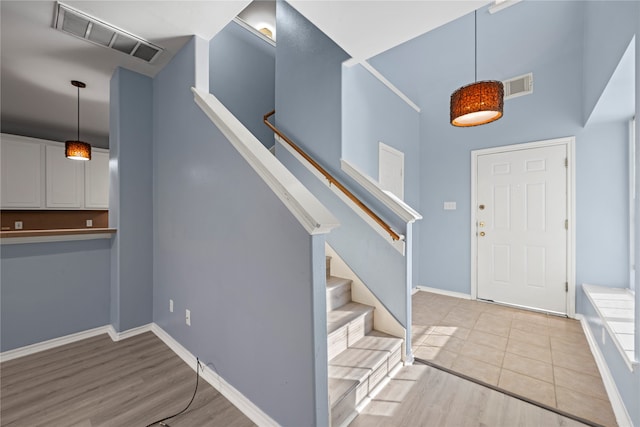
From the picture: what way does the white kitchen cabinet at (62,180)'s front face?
toward the camera

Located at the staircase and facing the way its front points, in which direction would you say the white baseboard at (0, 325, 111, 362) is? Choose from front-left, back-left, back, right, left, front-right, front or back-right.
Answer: back-right

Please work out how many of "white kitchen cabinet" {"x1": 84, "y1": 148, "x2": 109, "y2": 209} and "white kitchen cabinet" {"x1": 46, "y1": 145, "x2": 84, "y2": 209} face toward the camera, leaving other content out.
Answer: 2

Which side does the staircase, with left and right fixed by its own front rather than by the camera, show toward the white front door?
left

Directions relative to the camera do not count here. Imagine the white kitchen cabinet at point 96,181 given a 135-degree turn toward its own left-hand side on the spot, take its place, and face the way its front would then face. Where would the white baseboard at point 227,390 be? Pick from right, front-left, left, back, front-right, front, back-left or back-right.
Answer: back-right

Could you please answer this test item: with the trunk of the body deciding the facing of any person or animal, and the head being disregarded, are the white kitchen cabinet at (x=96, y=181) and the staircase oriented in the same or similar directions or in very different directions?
same or similar directions

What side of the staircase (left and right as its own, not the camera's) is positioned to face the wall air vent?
left

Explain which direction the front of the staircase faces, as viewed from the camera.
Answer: facing the viewer and to the right of the viewer

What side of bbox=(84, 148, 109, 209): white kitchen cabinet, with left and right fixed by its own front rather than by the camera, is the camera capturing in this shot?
front

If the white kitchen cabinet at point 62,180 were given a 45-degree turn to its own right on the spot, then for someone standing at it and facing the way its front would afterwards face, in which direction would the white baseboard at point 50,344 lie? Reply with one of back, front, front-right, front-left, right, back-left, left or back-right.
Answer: front-left

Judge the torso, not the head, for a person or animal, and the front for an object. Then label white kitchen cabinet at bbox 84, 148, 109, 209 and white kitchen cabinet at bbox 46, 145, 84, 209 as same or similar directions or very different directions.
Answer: same or similar directions

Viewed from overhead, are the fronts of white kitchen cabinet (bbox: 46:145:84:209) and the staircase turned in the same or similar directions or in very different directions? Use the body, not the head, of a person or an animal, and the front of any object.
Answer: same or similar directions

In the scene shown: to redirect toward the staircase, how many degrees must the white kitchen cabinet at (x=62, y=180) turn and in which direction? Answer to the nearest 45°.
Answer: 0° — it already faces it

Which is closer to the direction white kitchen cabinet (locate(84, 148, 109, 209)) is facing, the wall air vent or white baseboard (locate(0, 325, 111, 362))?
the white baseboard
